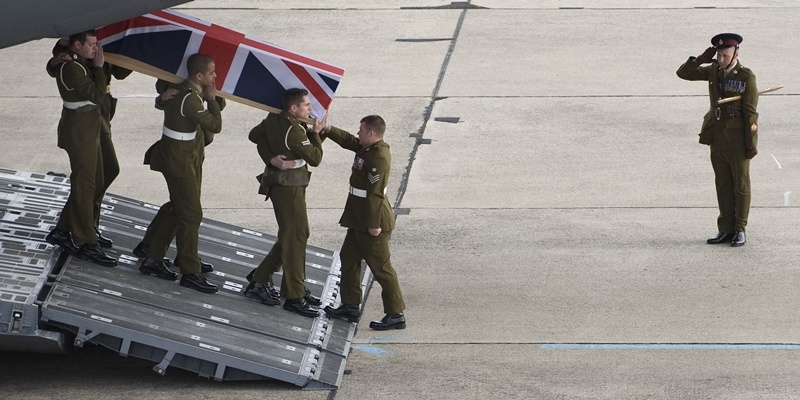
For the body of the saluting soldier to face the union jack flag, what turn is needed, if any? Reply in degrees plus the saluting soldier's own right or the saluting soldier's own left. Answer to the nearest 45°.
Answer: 0° — they already face it

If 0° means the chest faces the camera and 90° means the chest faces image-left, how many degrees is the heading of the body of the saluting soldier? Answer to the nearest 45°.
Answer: approximately 45°

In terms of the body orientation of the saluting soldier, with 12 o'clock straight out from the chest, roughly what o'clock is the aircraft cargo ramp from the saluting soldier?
The aircraft cargo ramp is roughly at 12 o'clock from the saluting soldier.
